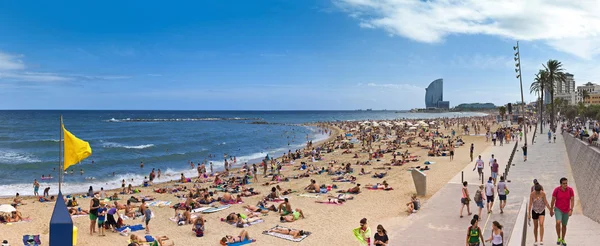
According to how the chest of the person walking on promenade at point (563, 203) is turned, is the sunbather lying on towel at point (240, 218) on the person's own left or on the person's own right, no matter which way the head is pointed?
on the person's own right

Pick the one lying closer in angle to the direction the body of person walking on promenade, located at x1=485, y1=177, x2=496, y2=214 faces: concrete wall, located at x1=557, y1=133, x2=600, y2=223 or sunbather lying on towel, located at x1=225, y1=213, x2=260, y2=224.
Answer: the concrete wall

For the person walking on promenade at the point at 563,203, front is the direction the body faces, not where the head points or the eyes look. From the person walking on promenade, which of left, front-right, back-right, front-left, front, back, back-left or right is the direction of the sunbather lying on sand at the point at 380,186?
back-right

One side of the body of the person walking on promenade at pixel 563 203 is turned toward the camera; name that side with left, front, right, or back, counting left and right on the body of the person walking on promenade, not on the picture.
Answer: front

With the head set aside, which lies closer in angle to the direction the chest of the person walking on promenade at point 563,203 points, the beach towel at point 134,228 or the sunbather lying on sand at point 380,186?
the beach towel

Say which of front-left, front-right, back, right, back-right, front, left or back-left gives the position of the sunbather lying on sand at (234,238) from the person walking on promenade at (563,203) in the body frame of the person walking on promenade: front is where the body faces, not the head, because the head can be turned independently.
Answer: right

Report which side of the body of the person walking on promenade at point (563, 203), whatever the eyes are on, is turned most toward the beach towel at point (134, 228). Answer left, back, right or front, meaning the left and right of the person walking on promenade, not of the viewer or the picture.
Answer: right
